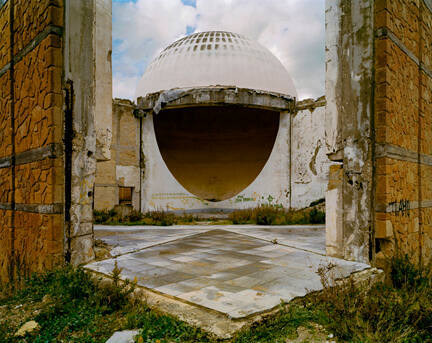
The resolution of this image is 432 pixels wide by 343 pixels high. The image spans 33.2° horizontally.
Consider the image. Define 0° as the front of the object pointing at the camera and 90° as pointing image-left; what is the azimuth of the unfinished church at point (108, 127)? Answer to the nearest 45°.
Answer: approximately 0°

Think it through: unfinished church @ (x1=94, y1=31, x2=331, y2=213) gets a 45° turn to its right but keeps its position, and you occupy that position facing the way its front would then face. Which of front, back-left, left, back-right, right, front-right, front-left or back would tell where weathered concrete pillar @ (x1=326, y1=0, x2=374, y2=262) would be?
front-left
